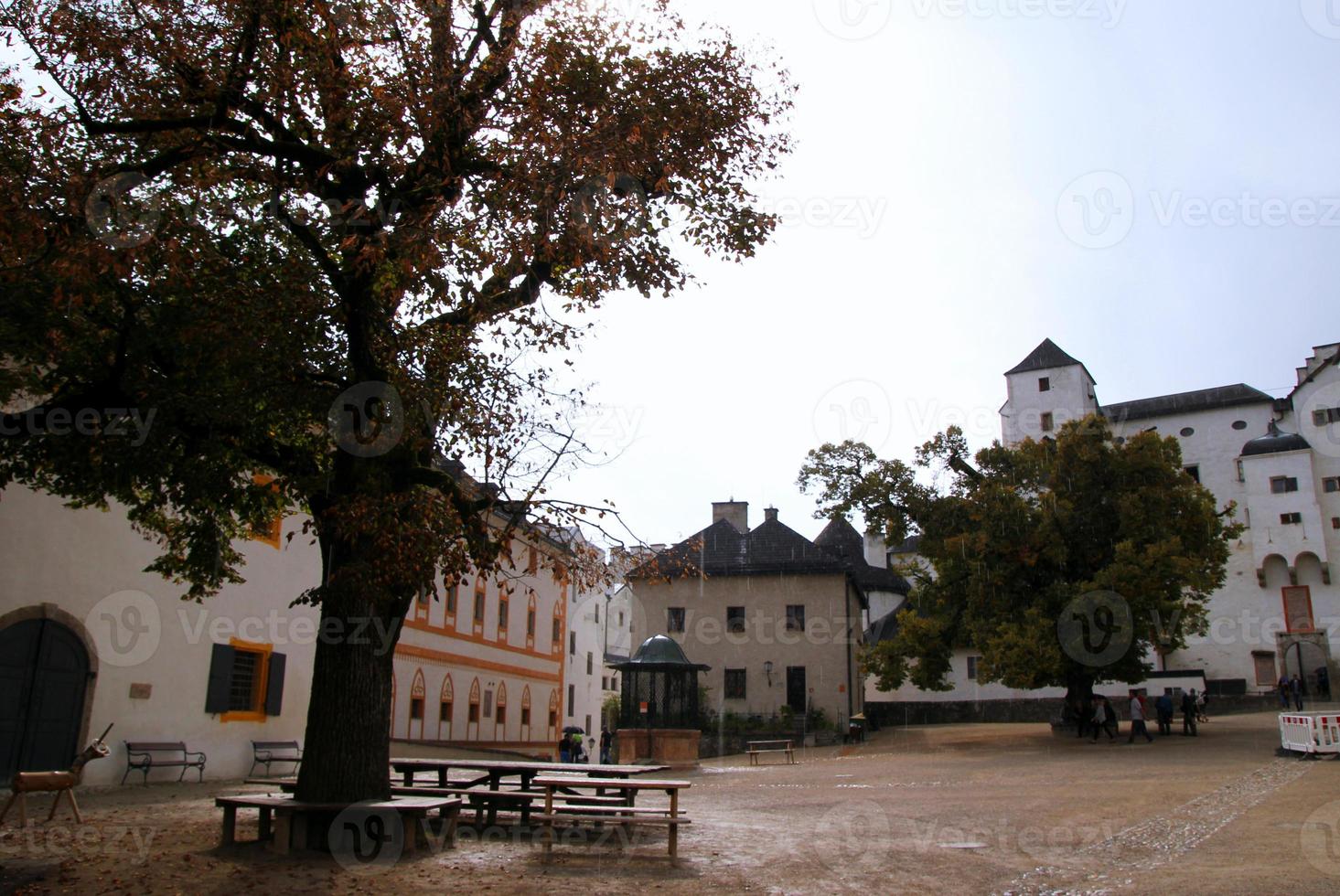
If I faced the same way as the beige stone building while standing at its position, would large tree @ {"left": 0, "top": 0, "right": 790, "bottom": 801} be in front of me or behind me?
in front

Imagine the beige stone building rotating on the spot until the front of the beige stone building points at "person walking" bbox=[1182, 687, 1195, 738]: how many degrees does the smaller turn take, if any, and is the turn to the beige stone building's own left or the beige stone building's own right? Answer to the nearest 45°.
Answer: approximately 45° to the beige stone building's own left

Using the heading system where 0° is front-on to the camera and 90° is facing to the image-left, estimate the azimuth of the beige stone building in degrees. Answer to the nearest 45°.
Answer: approximately 0°

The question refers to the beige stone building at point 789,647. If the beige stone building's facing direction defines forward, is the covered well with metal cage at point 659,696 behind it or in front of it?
in front

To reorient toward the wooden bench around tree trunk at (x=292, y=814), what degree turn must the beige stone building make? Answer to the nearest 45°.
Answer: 0° — it already faces it

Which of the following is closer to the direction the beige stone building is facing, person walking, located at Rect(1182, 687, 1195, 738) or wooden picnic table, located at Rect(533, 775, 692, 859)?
the wooden picnic table

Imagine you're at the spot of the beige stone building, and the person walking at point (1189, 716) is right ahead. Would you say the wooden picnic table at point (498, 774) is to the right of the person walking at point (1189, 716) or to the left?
right

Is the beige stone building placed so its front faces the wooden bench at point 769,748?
yes

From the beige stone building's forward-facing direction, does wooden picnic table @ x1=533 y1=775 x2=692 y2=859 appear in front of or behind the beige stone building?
in front

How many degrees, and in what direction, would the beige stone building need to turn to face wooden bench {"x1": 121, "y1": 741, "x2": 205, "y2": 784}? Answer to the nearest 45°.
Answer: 0° — it already faces it

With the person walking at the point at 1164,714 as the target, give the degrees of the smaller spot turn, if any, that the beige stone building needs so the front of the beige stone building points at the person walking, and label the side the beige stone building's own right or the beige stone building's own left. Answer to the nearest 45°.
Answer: approximately 45° to the beige stone building's own left

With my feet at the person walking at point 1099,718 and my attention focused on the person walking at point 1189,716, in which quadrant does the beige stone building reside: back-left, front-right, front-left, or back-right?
back-left
